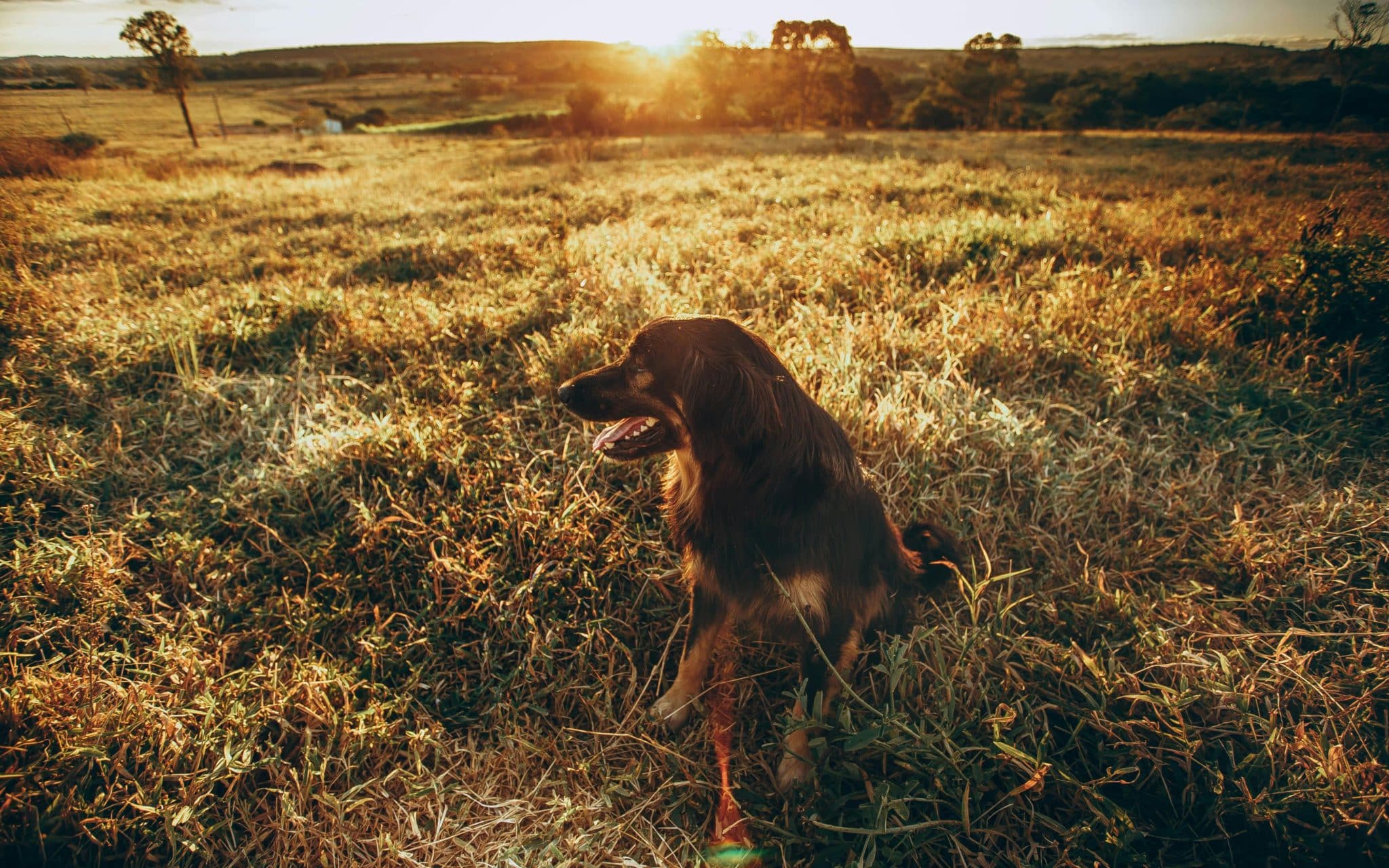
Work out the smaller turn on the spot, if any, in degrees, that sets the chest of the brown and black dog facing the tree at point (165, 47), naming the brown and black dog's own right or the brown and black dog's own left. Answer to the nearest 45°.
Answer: approximately 90° to the brown and black dog's own right

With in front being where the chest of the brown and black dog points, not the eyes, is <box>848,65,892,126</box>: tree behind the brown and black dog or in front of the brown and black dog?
behind

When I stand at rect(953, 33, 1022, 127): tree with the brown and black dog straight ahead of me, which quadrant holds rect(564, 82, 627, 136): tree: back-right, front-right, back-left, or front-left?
front-right

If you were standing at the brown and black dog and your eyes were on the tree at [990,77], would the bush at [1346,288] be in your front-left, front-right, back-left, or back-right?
front-right

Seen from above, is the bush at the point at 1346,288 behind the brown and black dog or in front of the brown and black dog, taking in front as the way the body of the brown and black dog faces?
behind

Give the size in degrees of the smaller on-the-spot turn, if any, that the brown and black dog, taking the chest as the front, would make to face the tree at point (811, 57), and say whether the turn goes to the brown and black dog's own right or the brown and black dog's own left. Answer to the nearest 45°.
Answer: approximately 135° to the brown and black dog's own right

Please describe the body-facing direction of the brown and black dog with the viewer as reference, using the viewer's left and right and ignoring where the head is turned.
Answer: facing the viewer and to the left of the viewer

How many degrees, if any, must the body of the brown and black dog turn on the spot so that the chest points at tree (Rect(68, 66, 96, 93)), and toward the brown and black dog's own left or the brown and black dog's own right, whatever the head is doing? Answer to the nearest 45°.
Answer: approximately 90° to the brown and black dog's own right

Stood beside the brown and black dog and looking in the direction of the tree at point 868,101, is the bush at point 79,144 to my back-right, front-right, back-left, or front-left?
front-left

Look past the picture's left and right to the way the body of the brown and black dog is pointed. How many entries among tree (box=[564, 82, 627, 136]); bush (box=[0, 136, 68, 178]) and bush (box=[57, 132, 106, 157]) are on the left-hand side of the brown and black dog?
0

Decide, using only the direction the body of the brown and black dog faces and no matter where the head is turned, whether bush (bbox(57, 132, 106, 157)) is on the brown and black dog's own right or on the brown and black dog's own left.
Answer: on the brown and black dog's own right

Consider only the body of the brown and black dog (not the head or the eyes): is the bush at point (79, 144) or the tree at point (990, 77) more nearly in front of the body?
the bush

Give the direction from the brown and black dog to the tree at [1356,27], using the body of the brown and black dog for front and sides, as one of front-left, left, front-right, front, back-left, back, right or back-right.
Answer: back
